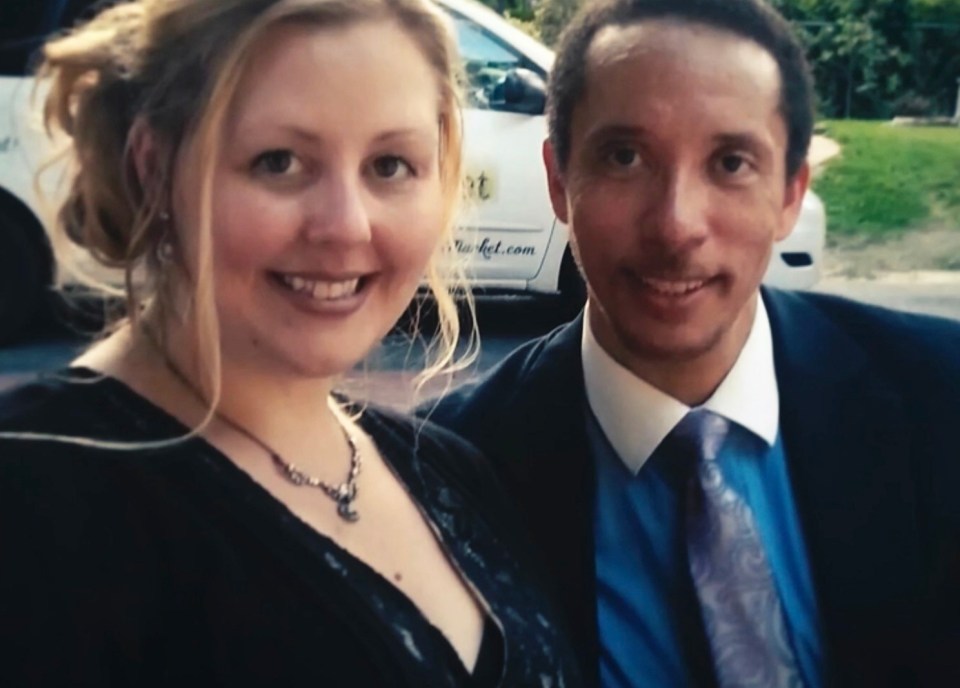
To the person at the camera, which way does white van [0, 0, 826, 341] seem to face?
facing to the right of the viewer

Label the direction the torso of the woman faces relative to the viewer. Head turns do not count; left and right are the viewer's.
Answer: facing the viewer and to the right of the viewer

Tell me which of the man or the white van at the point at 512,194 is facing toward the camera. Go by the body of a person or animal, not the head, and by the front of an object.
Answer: the man

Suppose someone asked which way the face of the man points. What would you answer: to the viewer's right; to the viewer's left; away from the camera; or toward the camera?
toward the camera

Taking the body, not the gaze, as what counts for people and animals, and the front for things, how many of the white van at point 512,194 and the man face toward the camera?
1

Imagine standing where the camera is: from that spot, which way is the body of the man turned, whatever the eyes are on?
toward the camera

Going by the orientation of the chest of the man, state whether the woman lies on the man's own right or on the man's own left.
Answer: on the man's own right

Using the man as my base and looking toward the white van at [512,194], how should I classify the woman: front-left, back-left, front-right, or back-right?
back-left

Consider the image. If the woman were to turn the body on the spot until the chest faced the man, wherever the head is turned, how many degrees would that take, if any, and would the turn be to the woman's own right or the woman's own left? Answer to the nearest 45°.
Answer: approximately 90° to the woman's own left

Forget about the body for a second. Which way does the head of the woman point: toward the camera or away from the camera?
toward the camera

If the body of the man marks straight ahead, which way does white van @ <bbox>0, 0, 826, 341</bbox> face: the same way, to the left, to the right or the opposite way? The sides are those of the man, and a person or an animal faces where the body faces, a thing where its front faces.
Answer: to the left

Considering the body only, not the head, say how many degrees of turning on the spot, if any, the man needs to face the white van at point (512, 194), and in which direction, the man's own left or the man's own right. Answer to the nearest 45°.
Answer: approximately 180°

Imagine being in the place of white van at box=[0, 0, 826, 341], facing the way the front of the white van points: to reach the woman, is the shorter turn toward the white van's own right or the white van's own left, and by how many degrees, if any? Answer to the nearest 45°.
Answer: approximately 90° to the white van's own right

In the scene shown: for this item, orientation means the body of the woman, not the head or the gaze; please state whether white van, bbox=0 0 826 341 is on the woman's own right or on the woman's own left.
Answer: on the woman's own left

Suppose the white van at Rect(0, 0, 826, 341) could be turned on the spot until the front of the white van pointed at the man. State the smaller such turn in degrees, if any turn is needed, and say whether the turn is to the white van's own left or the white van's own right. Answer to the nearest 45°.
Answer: approximately 90° to the white van's own right
